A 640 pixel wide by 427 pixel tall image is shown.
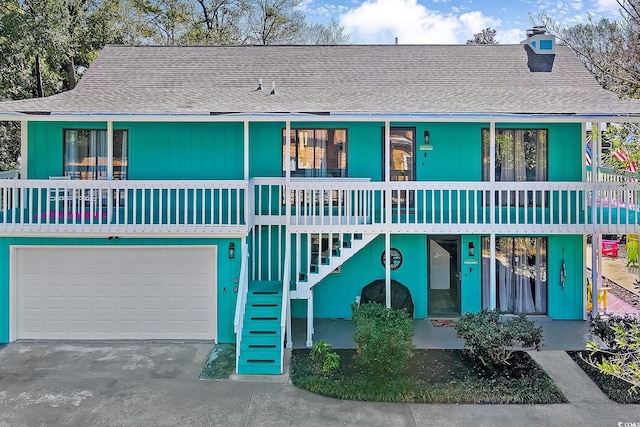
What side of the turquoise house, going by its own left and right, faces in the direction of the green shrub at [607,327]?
left

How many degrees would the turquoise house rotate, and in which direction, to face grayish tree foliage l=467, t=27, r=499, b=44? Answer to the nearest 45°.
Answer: approximately 135° to its left

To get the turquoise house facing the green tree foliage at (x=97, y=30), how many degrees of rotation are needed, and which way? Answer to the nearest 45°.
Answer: approximately 135° to its right

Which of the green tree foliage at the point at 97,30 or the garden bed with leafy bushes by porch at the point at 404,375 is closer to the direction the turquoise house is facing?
the garden bed with leafy bushes by porch

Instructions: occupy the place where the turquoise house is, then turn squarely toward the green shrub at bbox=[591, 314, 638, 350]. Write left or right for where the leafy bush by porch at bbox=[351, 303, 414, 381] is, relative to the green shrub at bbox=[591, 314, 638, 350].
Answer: right

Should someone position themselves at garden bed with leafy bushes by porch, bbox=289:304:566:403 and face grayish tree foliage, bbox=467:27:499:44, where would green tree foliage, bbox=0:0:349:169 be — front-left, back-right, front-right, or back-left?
front-left

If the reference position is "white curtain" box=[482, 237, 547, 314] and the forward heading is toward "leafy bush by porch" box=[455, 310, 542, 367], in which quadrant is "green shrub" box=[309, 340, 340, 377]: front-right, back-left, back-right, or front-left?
front-right

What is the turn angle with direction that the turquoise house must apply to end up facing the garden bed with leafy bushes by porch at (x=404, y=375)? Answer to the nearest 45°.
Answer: approximately 45° to its left

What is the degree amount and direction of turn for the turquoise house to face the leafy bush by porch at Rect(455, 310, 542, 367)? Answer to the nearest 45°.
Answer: approximately 45° to its left

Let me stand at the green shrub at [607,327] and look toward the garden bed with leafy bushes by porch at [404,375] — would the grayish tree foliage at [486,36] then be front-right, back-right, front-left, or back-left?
back-right
